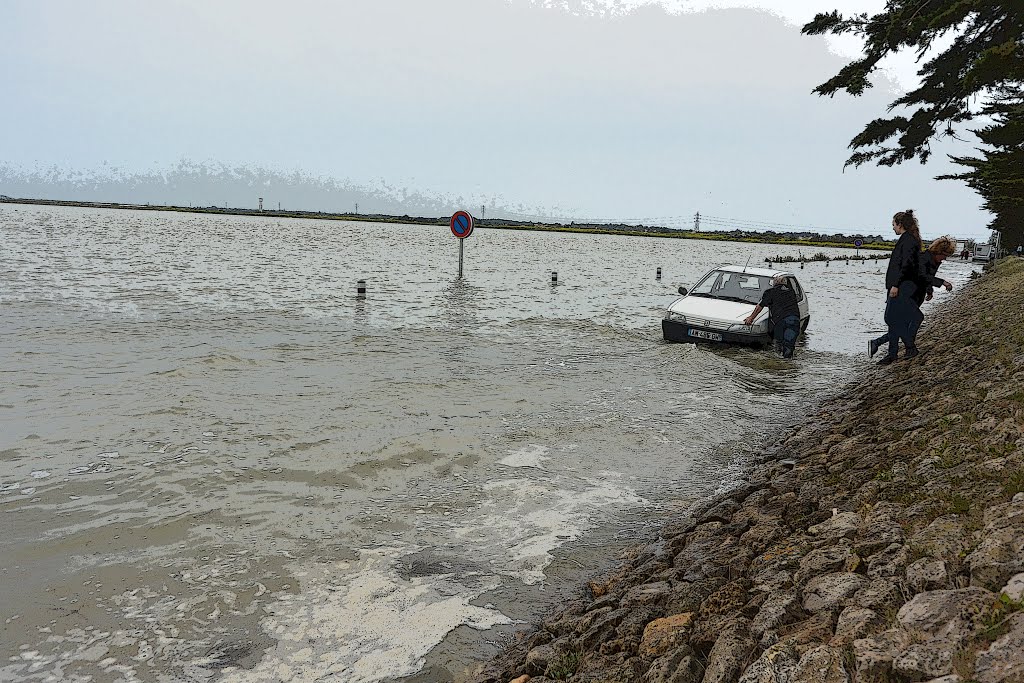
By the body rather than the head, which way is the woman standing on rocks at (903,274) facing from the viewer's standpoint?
to the viewer's left

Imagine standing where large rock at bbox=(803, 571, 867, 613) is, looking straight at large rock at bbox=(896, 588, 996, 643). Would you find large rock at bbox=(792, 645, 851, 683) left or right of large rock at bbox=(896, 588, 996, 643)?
right

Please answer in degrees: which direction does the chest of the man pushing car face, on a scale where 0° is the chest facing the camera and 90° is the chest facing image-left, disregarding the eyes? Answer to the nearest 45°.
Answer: approximately 135°

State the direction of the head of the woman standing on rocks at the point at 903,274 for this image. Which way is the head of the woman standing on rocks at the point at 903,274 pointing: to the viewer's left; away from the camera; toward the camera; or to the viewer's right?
to the viewer's left

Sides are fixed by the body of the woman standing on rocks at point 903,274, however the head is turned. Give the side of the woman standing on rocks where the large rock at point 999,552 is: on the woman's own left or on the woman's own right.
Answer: on the woman's own left

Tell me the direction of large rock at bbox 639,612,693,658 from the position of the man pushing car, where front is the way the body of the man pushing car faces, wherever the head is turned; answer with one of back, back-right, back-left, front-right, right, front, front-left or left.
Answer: back-left
